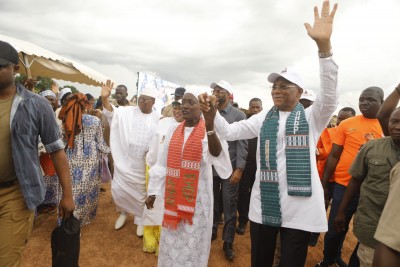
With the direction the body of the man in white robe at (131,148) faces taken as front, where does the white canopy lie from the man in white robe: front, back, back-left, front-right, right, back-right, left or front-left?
right

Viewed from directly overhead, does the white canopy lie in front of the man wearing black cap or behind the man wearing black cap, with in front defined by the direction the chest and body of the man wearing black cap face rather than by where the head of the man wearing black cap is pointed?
behind

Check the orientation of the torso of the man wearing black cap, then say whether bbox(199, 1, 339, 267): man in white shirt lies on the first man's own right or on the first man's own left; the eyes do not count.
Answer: on the first man's own left

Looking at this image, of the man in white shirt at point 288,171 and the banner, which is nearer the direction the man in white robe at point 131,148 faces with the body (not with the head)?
the man in white shirt

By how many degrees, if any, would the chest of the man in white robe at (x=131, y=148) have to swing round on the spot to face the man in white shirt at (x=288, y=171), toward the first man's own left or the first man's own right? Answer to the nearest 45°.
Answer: approximately 90° to the first man's own left

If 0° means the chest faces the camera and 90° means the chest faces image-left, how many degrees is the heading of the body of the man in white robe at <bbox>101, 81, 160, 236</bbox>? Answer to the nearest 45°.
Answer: approximately 45°

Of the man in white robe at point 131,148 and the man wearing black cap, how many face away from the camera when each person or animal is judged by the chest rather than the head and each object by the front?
0
